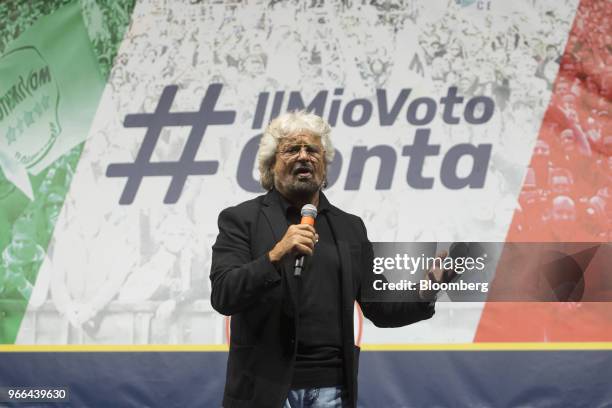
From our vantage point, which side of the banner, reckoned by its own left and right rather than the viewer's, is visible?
front

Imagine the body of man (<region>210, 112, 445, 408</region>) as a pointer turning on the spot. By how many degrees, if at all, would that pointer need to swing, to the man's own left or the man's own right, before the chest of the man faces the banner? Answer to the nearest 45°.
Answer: approximately 135° to the man's own left

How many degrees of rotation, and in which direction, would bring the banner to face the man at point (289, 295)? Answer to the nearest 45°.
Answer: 0° — it already faces them

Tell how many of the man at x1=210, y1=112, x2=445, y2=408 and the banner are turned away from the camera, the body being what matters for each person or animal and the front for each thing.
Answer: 0
